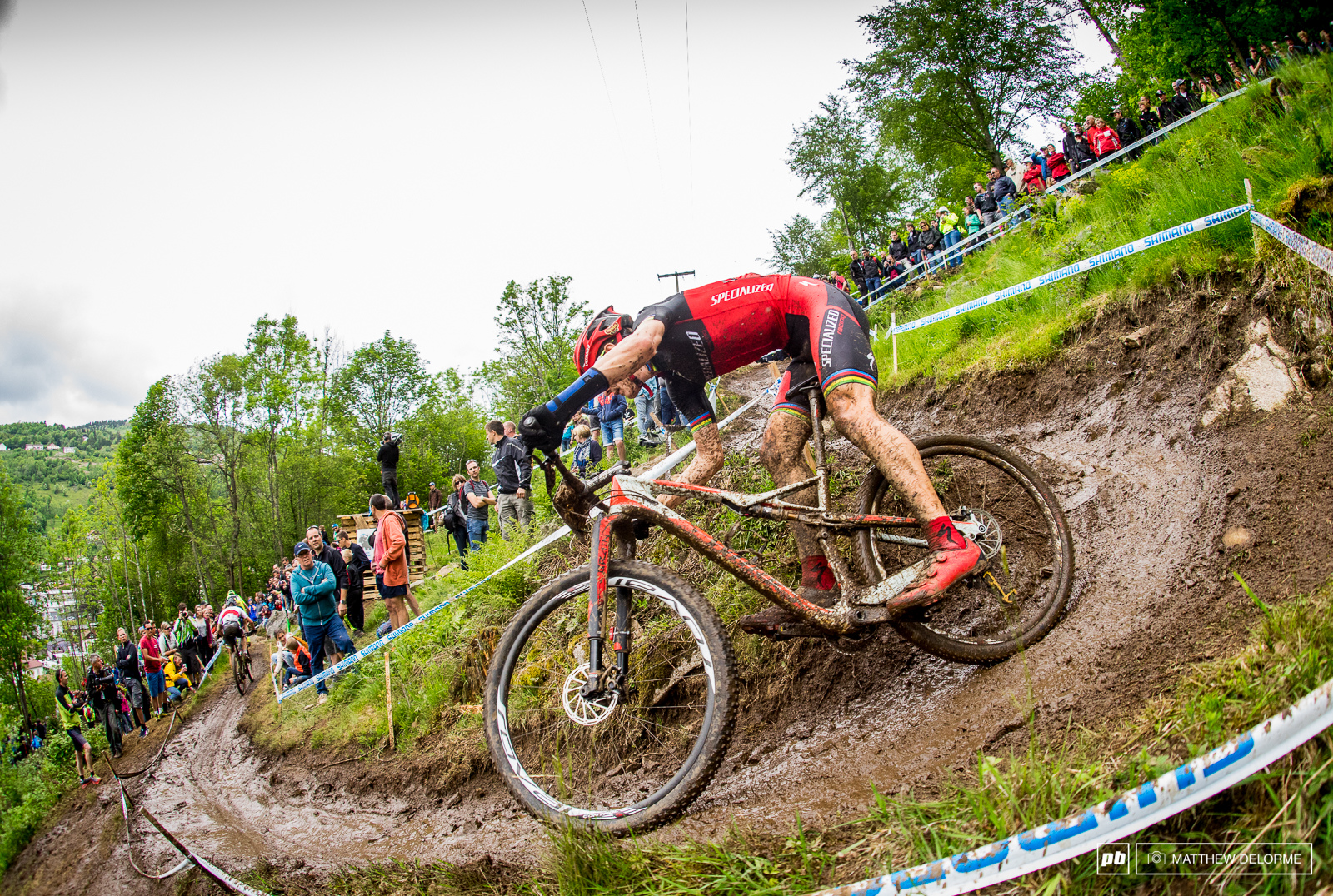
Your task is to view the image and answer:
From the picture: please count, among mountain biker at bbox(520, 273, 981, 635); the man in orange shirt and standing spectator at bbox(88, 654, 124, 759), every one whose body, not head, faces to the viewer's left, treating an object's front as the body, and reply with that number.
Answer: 2

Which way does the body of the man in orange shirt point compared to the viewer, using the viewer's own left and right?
facing to the left of the viewer

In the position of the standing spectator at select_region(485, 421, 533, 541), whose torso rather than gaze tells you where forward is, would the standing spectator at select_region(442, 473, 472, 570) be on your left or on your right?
on your right

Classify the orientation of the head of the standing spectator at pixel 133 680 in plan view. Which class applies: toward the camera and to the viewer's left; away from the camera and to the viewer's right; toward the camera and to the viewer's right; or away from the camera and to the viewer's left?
toward the camera and to the viewer's right

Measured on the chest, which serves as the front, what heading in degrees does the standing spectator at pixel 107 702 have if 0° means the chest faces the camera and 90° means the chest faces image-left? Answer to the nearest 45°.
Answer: approximately 315°

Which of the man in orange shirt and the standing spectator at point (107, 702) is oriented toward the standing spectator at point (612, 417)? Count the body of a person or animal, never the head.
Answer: the standing spectator at point (107, 702)

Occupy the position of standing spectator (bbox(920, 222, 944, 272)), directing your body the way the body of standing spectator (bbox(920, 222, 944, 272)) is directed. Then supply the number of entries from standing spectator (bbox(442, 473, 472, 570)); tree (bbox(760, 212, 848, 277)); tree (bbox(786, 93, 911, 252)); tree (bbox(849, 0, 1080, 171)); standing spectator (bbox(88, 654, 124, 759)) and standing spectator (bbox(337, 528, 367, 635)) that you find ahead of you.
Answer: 3

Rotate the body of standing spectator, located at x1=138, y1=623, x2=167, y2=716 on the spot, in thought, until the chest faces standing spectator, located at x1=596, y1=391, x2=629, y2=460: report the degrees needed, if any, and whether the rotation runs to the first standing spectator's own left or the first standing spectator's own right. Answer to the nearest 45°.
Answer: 0° — they already face them
